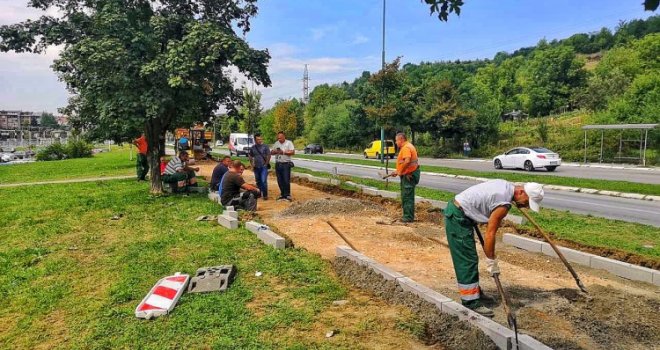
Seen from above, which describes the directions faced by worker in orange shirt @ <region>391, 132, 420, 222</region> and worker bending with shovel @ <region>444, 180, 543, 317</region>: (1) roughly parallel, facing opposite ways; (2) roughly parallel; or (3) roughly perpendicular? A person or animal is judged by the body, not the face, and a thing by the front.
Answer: roughly parallel, facing opposite ways

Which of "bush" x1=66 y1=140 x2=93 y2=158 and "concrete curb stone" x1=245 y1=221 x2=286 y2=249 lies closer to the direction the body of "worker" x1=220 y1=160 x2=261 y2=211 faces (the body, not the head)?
the concrete curb stone

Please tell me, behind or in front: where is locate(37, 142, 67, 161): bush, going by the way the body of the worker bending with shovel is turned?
behind

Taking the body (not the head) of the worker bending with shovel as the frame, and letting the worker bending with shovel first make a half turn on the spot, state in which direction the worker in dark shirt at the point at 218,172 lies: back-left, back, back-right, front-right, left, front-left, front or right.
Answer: front-right

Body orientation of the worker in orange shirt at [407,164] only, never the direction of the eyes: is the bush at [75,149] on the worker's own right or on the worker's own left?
on the worker's own right

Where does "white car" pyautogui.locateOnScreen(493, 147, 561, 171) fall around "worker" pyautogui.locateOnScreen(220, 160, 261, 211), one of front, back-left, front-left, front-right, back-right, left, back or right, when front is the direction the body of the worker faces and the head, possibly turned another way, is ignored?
front-left

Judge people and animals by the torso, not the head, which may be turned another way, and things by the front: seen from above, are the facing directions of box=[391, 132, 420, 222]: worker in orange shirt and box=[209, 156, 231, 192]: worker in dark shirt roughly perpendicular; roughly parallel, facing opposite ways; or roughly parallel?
roughly parallel, facing opposite ways

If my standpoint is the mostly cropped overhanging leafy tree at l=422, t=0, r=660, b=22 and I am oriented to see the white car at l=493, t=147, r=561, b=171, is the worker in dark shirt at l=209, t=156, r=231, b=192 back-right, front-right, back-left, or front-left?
front-left

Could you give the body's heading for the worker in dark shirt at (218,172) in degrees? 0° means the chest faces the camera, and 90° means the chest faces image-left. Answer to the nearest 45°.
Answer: approximately 270°

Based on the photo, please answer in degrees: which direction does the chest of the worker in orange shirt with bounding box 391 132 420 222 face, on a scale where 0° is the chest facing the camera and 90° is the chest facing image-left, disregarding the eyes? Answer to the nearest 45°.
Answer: approximately 90°

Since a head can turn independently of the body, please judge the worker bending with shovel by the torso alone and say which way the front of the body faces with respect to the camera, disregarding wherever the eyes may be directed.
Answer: to the viewer's right

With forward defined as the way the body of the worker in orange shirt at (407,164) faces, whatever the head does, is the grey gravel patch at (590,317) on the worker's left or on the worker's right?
on the worker's left

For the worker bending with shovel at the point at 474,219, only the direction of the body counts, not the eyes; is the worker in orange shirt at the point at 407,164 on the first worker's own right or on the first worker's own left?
on the first worker's own left

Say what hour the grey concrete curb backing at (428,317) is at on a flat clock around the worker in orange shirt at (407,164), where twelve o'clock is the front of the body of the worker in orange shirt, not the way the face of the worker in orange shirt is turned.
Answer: The grey concrete curb backing is roughly at 9 o'clock from the worker in orange shirt.

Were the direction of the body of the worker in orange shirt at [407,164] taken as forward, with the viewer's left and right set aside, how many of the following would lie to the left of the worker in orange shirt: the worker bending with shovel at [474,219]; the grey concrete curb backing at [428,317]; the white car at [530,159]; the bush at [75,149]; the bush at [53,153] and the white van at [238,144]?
2

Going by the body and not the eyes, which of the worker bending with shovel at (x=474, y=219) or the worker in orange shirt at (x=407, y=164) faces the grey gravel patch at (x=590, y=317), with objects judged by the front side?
the worker bending with shovel
